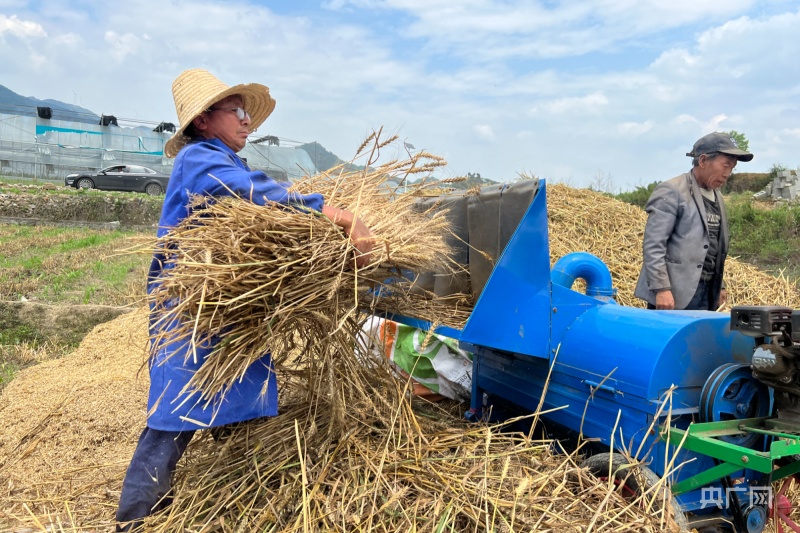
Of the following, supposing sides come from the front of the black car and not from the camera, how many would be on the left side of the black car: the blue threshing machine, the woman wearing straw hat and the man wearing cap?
3

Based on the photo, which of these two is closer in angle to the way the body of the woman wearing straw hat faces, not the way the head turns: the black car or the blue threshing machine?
the blue threshing machine

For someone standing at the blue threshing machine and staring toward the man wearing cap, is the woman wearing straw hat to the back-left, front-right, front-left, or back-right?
back-left

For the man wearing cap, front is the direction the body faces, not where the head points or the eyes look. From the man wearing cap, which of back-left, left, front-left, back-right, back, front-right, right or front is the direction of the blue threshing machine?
front-right

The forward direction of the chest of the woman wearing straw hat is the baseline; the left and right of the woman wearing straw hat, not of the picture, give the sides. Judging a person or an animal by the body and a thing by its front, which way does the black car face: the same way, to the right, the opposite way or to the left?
the opposite way

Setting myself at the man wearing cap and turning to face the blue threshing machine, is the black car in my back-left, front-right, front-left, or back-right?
back-right

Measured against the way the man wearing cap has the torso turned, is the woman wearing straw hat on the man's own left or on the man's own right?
on the man's own right

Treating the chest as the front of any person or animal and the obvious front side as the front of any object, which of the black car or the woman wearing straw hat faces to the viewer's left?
the black car

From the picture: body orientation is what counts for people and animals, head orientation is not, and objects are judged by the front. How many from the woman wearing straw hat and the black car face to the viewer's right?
1

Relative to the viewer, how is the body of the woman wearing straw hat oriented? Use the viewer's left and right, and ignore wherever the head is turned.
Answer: facing to the right of the viewer

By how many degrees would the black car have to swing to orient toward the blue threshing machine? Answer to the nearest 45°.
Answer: approximately 90° to its left

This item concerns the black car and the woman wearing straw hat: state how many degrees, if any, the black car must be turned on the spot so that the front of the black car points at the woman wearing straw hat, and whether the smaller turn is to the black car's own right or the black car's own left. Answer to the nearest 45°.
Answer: approximately 90° to the black car's own left

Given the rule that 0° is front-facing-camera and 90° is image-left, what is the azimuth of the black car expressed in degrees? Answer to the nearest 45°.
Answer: approximately 90°

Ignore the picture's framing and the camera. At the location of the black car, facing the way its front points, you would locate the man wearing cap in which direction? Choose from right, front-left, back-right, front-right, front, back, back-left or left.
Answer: left

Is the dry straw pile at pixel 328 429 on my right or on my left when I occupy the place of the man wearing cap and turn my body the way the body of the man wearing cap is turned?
on my right
